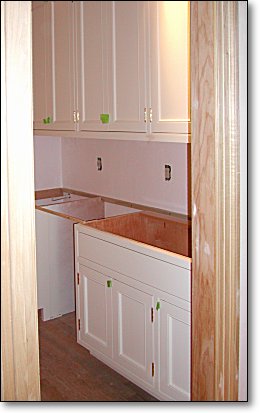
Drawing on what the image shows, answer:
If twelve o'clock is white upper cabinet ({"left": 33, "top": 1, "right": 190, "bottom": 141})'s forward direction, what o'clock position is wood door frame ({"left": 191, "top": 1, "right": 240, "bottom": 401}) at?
The wood door frame is roughly at 10 o'clock from the white upper cabinet.

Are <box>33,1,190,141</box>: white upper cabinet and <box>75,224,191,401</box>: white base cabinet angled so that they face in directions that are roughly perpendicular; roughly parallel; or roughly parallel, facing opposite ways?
roughly parallel

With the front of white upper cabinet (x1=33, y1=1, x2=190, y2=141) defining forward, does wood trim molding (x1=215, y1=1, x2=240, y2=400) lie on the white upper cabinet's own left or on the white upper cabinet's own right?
on the white upper cabinet's own left

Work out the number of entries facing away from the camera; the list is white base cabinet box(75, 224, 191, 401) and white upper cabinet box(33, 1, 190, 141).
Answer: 0

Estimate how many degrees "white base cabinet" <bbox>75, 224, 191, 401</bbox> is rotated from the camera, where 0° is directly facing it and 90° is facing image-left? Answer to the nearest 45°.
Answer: approximately 45°

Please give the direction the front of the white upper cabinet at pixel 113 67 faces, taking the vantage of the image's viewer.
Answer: facing the viewer and to the left of the viewer
